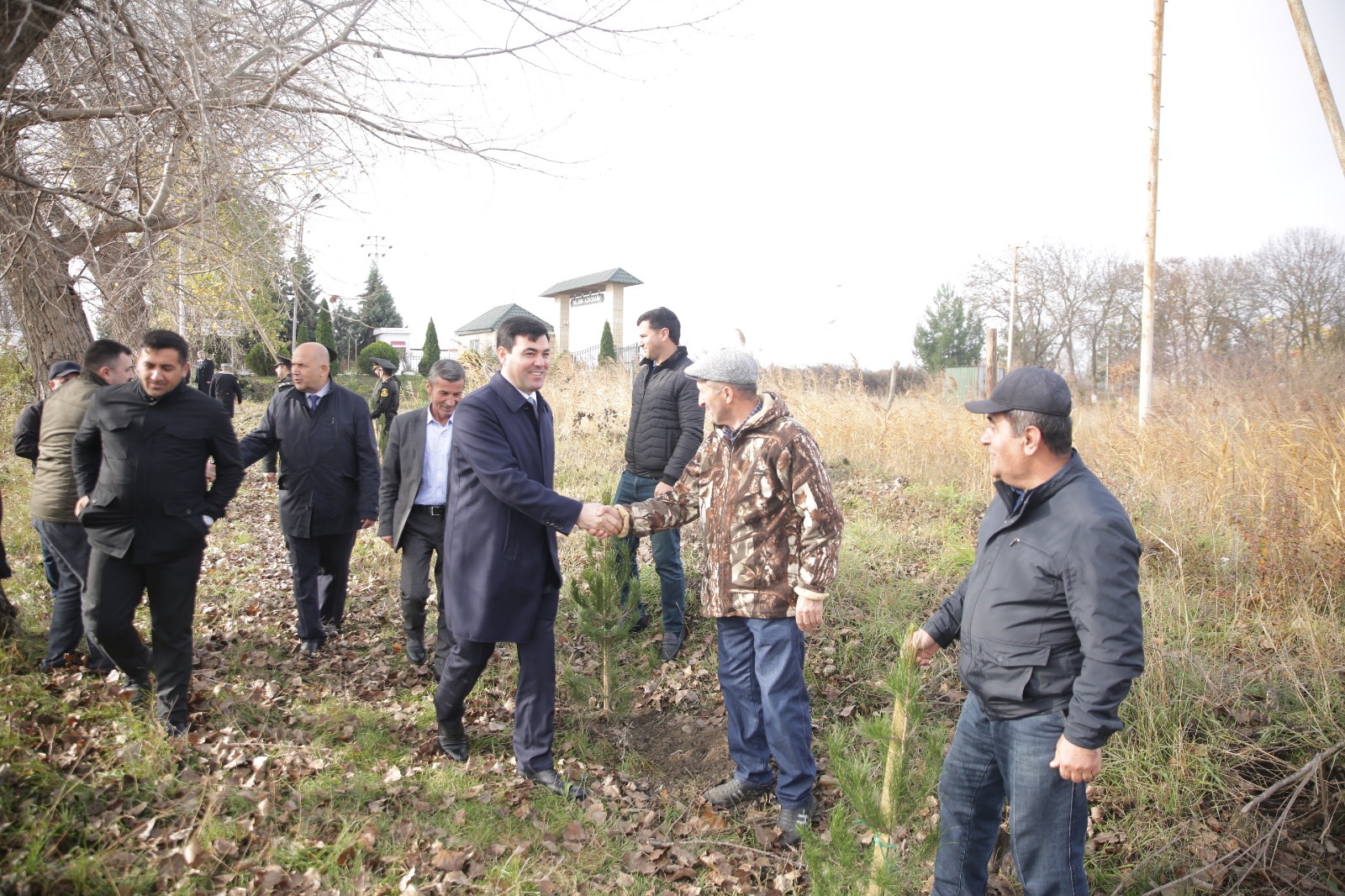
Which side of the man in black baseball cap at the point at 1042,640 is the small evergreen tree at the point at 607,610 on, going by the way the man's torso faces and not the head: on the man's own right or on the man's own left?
on the man's own right

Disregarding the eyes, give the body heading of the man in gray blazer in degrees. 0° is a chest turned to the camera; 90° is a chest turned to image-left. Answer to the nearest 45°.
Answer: approximately 315°

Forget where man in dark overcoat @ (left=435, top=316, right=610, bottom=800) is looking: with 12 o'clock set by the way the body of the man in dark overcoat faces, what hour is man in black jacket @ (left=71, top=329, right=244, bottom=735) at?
The man in black jacket is roughly at 5 o'clock from the man in dark overcoat.

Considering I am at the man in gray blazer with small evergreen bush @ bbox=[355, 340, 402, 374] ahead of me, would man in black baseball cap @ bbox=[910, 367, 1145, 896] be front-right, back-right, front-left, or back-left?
back-right

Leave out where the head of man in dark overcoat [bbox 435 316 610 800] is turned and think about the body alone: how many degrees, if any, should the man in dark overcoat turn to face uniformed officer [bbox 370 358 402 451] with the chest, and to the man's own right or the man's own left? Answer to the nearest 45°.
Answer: approximately 135° to the man's own left

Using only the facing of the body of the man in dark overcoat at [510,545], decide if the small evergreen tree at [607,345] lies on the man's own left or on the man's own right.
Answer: on the man's own left
